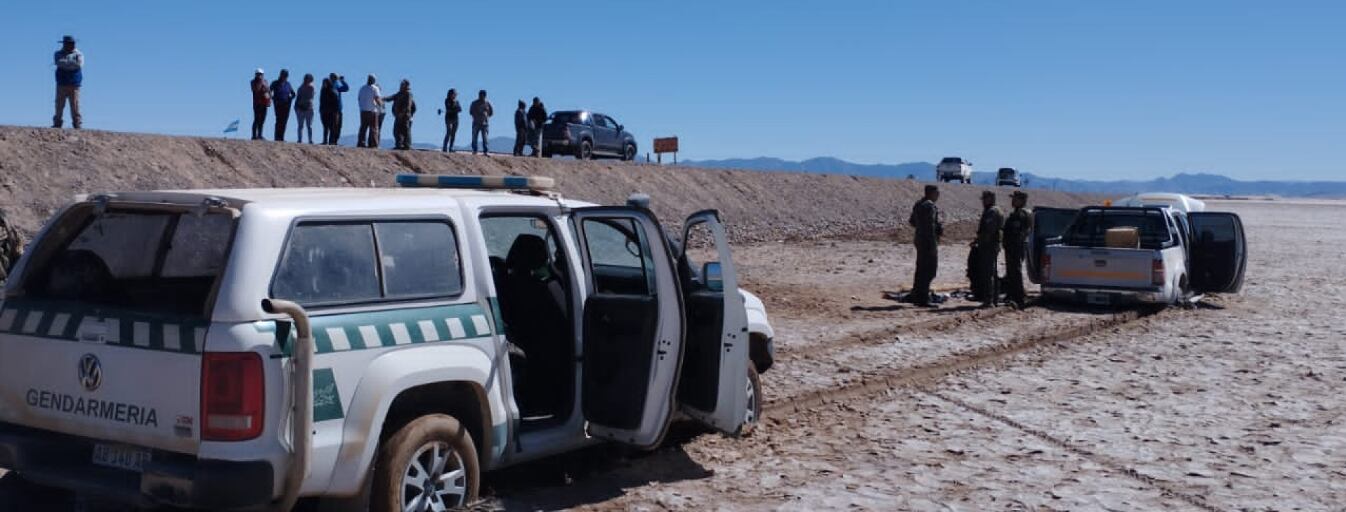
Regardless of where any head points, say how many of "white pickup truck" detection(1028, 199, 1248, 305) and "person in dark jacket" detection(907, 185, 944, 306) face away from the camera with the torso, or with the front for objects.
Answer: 1

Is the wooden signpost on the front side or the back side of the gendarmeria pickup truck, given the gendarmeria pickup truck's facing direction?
on the front side

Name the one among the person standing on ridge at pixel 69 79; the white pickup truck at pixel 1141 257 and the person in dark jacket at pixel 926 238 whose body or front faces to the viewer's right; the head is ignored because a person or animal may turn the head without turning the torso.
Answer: the person in dark jacket

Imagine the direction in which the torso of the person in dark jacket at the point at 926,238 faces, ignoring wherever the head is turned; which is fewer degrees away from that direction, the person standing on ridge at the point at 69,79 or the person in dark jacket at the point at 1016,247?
the person in dark jacket

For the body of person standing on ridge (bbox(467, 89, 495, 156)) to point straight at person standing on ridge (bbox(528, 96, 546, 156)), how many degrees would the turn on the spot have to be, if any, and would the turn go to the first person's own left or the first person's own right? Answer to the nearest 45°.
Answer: approximately 135° to the first person's own left

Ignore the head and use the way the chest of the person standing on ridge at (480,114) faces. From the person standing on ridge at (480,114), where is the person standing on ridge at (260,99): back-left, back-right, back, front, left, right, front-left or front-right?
front-right

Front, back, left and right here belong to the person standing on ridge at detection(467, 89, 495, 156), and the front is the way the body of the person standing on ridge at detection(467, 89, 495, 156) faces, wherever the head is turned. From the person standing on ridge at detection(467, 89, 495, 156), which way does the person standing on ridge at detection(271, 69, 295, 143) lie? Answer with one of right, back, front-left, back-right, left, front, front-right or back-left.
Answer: front-right

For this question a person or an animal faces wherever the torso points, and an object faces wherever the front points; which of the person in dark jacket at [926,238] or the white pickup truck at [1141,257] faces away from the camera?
the white pickup truck

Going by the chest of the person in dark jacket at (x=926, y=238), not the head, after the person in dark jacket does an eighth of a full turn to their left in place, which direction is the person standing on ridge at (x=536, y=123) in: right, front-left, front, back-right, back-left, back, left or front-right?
left

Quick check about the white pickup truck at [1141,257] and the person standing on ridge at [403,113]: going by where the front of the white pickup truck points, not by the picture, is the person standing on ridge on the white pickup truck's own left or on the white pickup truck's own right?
on the white pickup truck's own left

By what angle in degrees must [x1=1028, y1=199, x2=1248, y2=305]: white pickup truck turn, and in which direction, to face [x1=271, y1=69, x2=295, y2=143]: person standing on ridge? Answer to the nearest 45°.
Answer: approximately 90° to its left

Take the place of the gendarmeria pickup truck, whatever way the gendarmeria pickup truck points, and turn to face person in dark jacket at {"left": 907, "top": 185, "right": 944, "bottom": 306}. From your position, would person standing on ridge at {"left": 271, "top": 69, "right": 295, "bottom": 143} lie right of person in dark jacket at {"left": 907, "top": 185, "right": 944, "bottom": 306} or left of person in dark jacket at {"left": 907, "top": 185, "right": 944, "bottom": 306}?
left

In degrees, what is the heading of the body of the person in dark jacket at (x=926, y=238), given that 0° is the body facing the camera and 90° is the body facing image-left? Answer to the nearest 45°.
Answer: approximately 270°

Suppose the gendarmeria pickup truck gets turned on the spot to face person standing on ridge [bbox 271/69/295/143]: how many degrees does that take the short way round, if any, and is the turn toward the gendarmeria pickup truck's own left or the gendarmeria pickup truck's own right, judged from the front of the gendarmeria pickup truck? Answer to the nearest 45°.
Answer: approximately 45° to the gendarmeria pickup truck's own left
